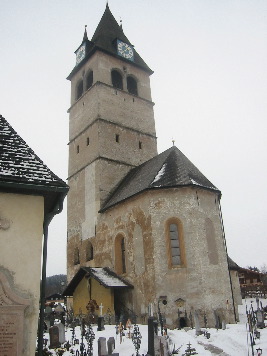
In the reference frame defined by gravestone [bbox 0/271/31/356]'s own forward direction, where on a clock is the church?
The church is roughly at 7 o'clock from the gravestone.

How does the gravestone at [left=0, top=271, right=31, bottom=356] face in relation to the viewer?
toward the camera

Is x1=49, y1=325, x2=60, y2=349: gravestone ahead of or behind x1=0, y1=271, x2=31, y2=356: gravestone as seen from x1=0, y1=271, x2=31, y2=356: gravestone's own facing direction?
behind
